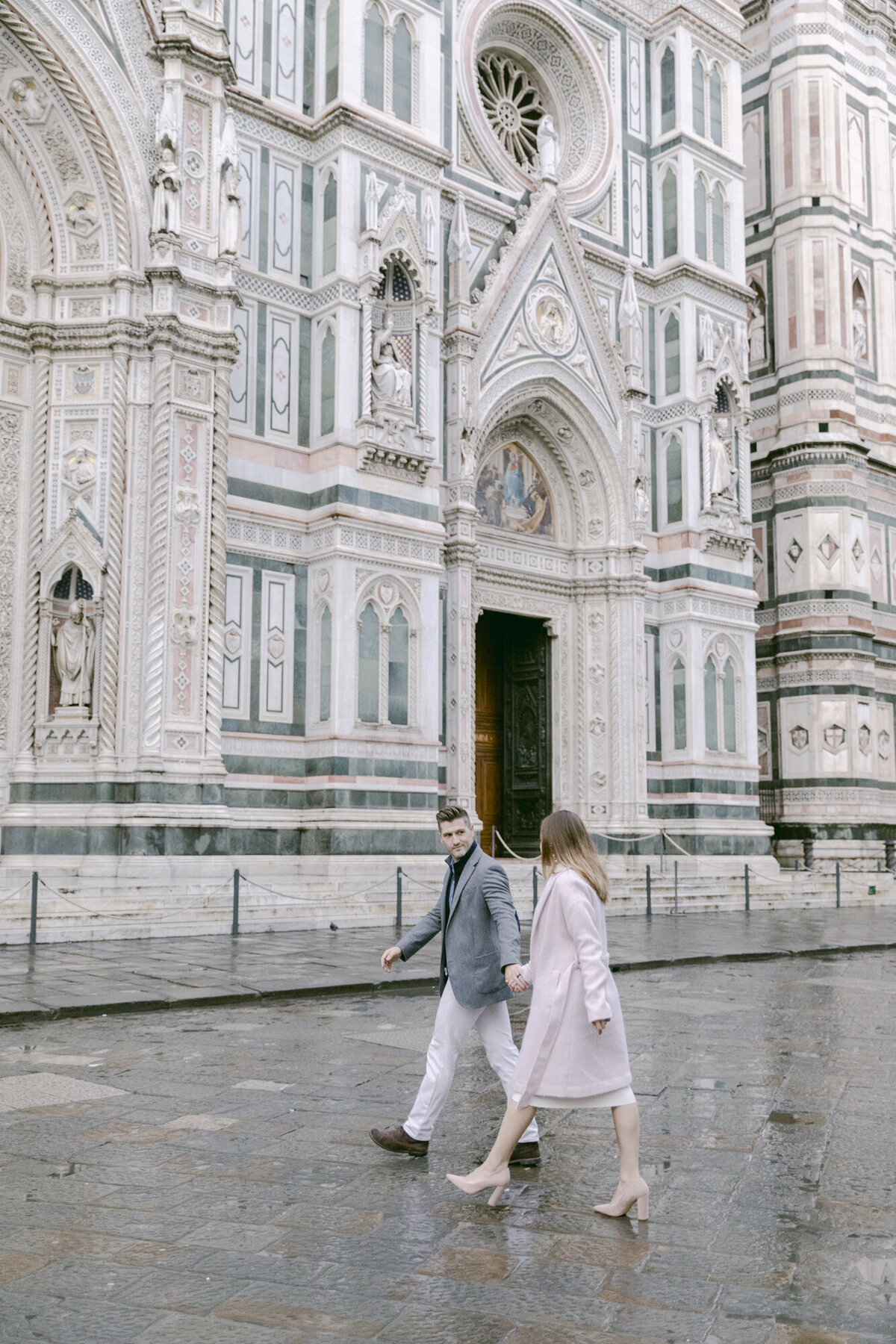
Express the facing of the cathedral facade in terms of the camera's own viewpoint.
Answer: facing the viewer and to the right of the viewer

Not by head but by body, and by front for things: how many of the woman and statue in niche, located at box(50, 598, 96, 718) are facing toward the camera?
1

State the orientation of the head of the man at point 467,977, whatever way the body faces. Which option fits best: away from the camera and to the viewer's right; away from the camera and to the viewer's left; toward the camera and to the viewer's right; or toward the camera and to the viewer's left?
toward the camera and to the viewer's right

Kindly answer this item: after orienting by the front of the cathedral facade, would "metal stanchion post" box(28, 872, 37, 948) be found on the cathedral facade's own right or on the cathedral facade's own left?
on the cathedral facade's own right

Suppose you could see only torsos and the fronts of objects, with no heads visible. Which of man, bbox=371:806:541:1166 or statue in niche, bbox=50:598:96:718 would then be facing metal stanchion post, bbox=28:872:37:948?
the statue in niche

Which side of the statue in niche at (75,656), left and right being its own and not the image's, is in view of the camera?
front

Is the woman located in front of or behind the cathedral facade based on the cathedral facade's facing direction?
in front

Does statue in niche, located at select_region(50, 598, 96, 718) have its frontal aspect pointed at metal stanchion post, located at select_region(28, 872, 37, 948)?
yes

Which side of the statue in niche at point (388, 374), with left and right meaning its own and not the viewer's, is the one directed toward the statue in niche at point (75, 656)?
right

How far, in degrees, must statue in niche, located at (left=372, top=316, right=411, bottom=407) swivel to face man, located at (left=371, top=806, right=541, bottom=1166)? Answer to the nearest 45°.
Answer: approximately 45° to its right

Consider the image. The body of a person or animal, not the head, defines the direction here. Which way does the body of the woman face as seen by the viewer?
to the viewer's left
